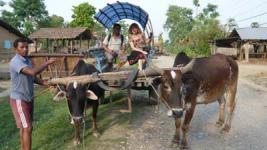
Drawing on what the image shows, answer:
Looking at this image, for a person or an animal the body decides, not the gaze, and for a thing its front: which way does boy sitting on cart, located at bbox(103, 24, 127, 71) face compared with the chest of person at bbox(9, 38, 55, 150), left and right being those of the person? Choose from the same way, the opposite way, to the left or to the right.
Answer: to the right

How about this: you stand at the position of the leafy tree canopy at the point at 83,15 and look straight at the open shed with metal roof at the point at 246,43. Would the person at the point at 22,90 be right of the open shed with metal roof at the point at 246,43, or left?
right

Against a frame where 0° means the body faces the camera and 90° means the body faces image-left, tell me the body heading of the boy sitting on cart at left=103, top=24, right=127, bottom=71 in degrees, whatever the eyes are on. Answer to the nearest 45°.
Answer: approximately 0°

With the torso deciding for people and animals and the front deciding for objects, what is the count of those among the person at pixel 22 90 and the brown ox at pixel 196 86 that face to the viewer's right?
1

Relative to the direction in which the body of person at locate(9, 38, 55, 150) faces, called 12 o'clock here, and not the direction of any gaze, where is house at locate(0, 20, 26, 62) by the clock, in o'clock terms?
The house is roughly at 9 o'clock from the person.

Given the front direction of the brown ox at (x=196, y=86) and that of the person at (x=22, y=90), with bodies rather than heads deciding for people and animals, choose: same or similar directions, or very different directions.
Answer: very different directions

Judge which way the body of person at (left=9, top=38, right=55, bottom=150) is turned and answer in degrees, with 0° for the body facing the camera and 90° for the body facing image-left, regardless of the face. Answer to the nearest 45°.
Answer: approximately 270°

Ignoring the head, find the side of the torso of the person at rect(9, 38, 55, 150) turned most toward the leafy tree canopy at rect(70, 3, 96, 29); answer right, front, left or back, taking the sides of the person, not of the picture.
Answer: left

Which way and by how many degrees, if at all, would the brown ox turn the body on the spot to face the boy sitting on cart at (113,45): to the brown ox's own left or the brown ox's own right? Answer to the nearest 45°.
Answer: approximately 90° to the brown ox's own right
